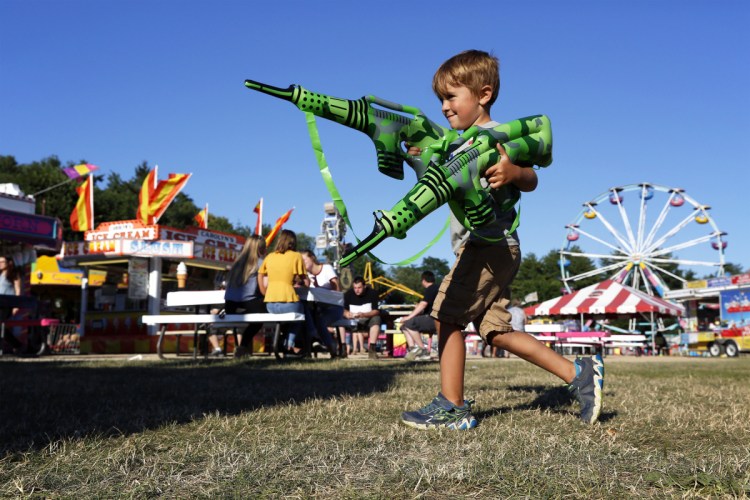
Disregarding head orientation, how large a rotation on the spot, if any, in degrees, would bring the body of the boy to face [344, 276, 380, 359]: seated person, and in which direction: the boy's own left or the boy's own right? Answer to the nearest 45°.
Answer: approximately 90° to the boy's own right

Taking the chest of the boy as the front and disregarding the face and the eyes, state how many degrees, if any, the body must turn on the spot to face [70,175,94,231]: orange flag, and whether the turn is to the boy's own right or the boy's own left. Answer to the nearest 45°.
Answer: approximately 45° to the boy's own right

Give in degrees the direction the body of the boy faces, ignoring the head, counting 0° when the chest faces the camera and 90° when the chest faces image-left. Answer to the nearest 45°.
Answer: approximately 90°

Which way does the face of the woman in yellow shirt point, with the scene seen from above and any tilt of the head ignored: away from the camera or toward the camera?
away from the camera

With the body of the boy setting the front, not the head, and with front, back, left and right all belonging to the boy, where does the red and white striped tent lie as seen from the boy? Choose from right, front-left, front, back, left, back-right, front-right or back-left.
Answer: right

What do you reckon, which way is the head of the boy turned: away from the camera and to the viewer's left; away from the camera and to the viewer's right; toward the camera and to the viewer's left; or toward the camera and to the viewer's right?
toward the camera and to the viewer's left

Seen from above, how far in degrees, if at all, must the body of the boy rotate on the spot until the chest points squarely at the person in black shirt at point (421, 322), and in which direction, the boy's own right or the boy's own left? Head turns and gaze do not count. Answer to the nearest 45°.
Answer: approximately 90° to the boy's own right

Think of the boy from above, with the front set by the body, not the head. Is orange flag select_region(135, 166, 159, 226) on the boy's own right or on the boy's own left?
on the boy's own right

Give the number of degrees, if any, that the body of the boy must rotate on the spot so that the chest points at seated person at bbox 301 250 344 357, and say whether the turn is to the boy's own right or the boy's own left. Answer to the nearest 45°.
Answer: approximately 90° to the boy's own right

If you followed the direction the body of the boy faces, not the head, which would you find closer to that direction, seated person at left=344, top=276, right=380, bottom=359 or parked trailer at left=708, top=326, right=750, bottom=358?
the seated person

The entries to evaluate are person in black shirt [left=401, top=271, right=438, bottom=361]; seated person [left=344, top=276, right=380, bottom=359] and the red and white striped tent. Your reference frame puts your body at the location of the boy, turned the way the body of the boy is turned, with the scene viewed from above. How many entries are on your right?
3

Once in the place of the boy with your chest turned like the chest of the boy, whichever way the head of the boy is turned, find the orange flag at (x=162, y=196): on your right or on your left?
on your right

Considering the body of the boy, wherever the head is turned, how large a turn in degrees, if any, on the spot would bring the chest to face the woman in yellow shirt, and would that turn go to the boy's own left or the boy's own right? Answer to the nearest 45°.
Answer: approximately 45° to the boy's own right
